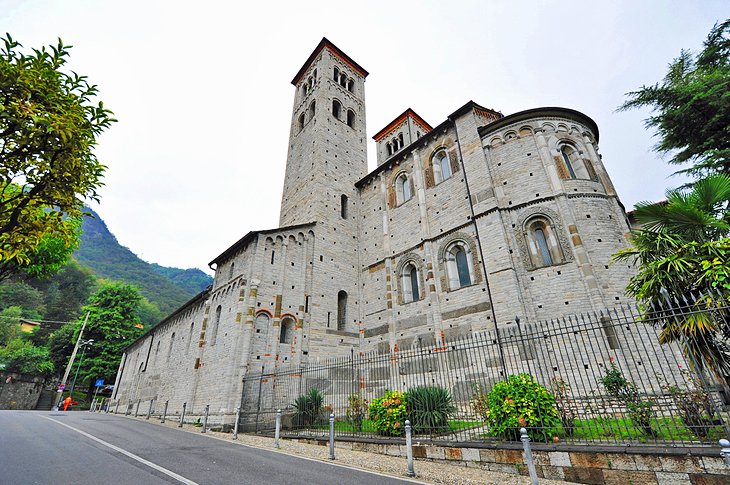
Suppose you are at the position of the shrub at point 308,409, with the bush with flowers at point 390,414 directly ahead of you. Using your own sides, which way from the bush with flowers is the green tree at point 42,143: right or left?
right

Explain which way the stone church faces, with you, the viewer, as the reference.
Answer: facing away from the viewer and to the left of the viewer

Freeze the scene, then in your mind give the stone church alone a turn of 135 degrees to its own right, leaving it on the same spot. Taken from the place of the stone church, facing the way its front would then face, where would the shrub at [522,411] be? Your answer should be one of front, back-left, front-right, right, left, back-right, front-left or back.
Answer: right

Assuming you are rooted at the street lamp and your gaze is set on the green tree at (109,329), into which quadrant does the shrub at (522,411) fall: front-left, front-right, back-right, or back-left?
back-right

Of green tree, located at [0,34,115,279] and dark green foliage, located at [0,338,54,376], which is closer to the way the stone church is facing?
the dark green foliage

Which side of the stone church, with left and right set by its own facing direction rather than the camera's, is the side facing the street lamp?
front

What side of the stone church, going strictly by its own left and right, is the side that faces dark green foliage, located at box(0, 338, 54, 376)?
front

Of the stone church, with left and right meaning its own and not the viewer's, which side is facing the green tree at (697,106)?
back

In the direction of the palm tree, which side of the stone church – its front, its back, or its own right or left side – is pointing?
back
